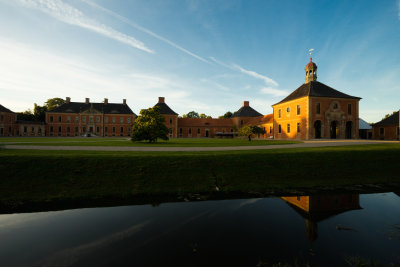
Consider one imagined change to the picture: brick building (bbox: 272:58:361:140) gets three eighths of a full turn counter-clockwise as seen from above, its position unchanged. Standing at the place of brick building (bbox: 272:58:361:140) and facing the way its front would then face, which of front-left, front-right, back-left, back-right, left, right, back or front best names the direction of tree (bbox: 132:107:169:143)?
back-left

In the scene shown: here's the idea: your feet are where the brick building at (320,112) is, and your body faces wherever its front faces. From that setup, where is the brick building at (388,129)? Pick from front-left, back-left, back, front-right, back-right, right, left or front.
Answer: left

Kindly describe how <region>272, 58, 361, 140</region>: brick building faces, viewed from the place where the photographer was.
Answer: facing the viewer and to the right of the viewer
